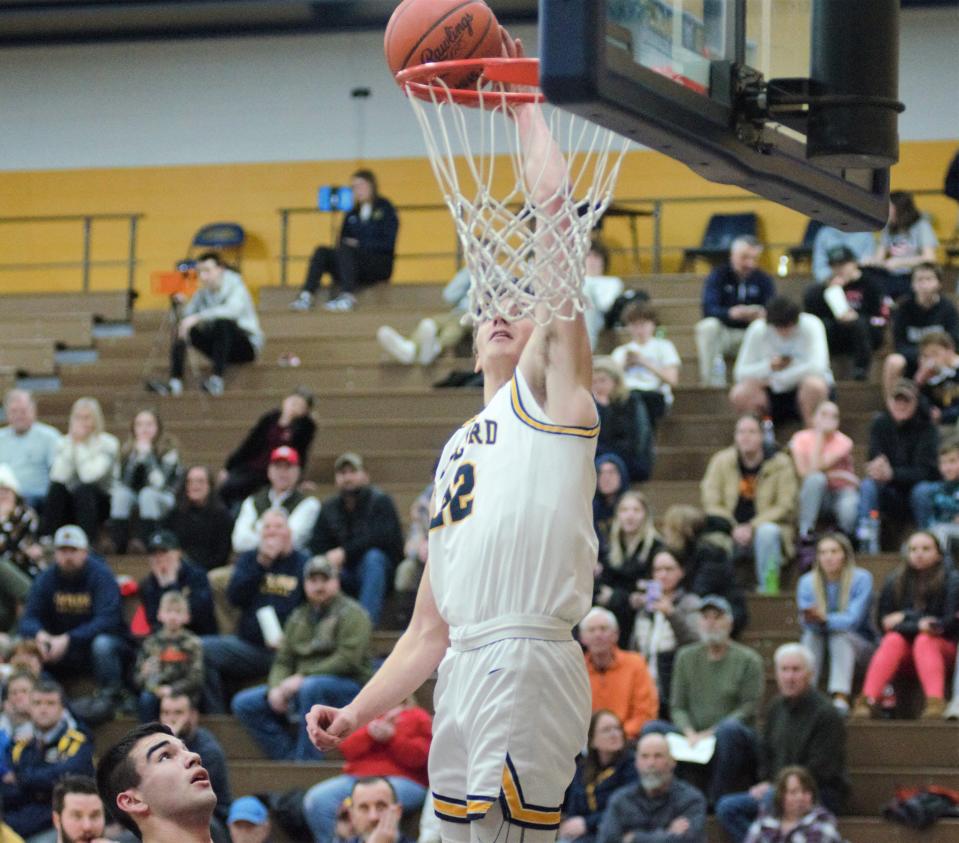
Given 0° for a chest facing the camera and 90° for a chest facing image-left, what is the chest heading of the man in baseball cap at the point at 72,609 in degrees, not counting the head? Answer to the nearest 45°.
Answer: approximately 0°

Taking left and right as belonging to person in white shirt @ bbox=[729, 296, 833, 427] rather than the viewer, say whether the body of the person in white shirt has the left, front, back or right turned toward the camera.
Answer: front

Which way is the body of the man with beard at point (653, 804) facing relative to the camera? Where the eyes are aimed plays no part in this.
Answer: toward the camera

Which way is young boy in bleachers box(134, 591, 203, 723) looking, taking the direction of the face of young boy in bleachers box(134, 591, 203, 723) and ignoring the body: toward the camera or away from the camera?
toward the camera

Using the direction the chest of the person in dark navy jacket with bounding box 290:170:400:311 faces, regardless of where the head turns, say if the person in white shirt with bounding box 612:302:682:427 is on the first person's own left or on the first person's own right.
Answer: on the first person's own left

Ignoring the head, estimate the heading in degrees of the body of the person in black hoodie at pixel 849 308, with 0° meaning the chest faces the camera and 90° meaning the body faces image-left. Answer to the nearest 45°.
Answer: approximately 45°

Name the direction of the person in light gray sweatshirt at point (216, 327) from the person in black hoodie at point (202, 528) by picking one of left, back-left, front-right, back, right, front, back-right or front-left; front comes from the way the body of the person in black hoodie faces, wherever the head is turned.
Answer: back

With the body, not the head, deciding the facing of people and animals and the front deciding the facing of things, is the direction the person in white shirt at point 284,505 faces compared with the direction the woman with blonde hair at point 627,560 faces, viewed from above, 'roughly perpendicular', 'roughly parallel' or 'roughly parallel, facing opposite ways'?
roughly parallel

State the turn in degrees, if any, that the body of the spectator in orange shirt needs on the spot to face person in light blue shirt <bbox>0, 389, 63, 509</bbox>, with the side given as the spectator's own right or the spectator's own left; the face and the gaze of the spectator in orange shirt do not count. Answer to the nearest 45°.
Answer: approximately 90° to the spectator's own right

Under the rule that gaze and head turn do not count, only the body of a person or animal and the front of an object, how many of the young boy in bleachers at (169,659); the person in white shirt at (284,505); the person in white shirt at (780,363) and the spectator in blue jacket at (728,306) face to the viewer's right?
0

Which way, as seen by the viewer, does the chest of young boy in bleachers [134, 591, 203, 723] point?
toward the camera

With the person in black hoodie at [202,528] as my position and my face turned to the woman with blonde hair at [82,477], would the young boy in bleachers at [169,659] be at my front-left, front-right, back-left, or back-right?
back-left

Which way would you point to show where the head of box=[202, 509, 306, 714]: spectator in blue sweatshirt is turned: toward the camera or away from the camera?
toward the camera
